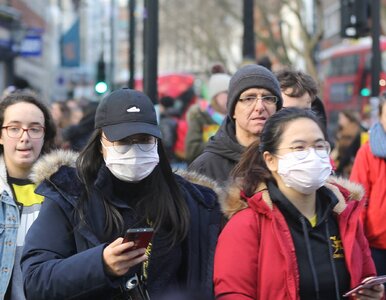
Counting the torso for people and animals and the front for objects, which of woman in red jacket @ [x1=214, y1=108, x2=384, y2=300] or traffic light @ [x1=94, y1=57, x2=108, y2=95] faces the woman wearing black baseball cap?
the traffic light

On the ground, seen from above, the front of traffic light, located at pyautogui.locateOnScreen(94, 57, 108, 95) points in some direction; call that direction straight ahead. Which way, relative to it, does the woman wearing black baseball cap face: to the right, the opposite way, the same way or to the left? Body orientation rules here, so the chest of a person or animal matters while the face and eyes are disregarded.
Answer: the same way

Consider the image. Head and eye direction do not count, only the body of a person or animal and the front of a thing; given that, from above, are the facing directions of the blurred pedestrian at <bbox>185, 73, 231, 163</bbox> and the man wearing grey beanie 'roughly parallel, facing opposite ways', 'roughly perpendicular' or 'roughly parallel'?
roughly parallel

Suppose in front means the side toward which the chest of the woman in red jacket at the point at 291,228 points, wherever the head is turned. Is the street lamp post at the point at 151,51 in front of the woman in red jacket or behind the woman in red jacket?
behind

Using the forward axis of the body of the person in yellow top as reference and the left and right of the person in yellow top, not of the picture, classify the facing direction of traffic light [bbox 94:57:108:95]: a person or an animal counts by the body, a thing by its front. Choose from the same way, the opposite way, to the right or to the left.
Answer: the same way

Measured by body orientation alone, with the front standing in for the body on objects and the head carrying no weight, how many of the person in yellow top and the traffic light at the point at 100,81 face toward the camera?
2

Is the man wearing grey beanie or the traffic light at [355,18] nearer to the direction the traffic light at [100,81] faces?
the man wearing grey beanie

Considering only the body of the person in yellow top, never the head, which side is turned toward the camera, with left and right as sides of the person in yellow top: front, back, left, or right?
front

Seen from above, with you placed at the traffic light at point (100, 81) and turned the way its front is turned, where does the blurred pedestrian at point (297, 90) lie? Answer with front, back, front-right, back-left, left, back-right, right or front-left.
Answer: front

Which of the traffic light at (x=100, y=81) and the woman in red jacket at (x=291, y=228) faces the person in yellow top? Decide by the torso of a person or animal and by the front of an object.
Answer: the traffic light

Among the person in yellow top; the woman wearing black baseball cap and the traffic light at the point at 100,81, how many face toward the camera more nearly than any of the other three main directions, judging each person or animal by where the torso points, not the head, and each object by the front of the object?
3

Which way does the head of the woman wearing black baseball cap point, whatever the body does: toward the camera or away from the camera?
toward the camera

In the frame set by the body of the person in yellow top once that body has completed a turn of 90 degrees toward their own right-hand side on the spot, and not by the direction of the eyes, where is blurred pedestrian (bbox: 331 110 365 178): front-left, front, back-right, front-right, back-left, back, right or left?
back-right

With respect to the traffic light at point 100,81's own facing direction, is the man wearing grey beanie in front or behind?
in front

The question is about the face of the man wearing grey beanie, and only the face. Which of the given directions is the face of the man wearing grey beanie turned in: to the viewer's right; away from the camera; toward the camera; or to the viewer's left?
toward the camera
